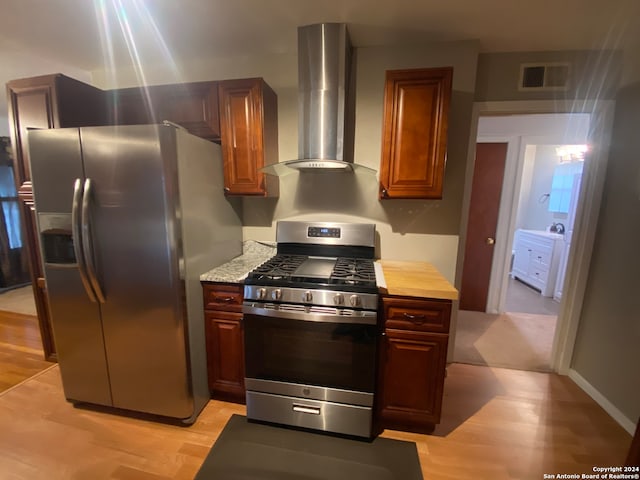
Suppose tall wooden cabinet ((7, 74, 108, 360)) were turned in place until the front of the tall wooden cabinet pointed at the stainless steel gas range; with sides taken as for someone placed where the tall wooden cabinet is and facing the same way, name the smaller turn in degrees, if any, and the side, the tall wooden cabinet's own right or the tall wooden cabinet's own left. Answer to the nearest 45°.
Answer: approximately 90° to the tall wooden cabinet's own left

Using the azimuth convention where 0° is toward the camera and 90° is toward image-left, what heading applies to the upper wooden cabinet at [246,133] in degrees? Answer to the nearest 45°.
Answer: approximately 0°

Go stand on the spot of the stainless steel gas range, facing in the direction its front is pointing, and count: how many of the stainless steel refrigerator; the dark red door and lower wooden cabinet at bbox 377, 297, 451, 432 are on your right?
1

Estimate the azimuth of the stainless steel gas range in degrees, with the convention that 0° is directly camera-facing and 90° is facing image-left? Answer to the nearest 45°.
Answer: approximately 0°

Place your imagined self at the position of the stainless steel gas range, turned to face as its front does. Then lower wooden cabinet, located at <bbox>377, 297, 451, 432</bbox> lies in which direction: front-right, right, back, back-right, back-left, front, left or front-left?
left

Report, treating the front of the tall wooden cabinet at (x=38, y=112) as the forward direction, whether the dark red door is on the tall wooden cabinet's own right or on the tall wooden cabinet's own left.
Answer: on the tall wooden cabinet's own left

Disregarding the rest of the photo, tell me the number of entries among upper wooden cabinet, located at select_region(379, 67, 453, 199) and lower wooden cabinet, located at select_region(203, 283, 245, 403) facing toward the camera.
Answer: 2

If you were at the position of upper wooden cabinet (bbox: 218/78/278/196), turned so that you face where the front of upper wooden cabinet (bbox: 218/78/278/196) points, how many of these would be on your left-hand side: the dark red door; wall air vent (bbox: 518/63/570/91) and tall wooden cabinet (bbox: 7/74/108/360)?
2
